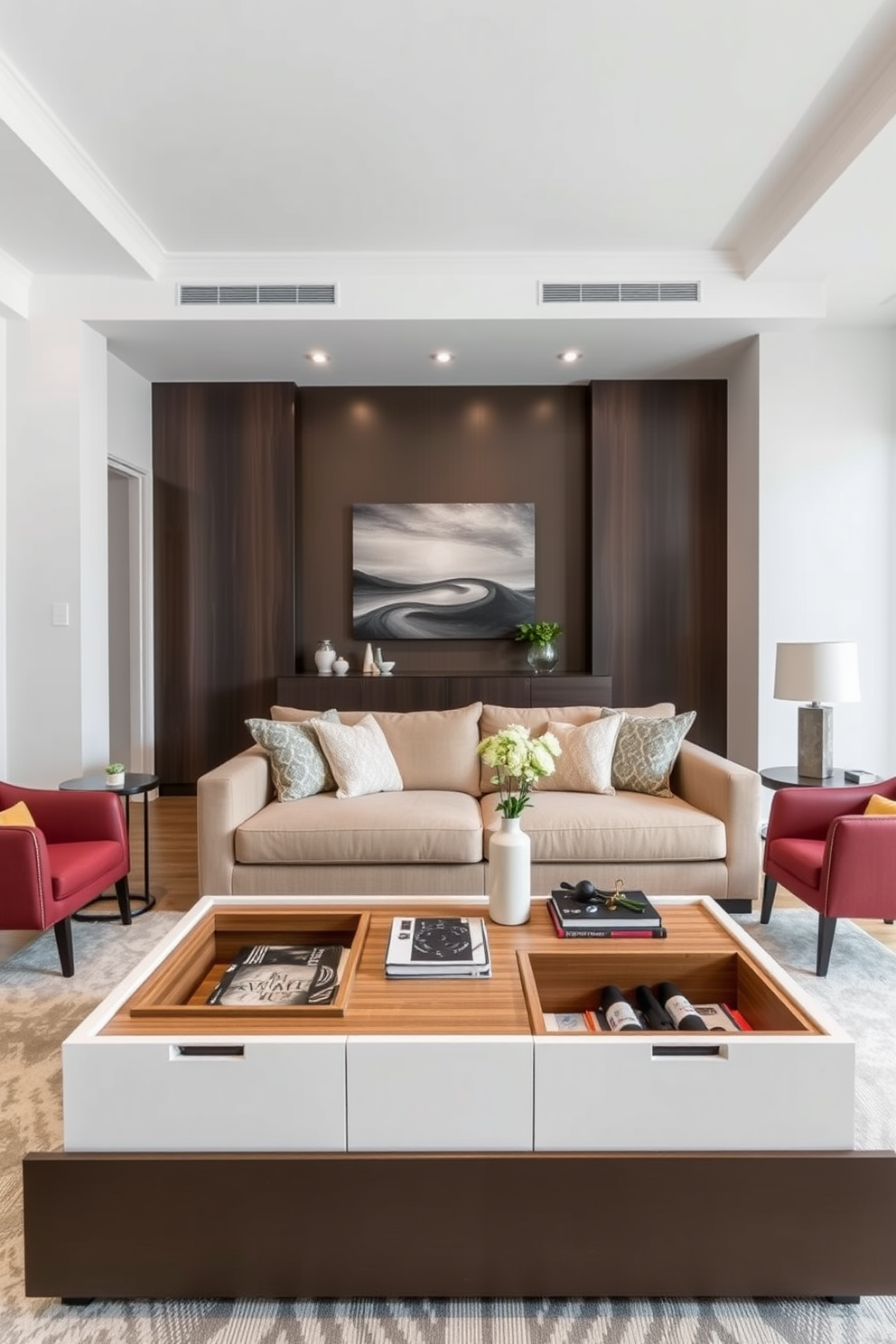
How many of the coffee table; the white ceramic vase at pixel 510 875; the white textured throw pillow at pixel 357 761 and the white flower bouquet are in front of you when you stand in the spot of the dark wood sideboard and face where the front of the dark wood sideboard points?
4

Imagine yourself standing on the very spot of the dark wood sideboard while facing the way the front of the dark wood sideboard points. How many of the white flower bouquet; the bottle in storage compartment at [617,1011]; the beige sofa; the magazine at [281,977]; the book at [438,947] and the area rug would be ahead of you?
6

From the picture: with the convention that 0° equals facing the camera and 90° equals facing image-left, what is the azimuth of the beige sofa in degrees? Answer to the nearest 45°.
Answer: approximately 0°

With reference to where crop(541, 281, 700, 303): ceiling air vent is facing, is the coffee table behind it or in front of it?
in front

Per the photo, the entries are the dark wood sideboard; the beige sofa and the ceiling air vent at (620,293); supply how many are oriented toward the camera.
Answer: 3

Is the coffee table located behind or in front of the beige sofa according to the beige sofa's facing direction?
in front

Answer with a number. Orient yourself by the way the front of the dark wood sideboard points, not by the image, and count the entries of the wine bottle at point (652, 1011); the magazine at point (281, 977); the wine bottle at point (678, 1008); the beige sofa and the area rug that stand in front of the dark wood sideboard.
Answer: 5

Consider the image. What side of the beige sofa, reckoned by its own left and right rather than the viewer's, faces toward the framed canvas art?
back

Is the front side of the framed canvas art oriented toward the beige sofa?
yes

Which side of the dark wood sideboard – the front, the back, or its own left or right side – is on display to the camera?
front
